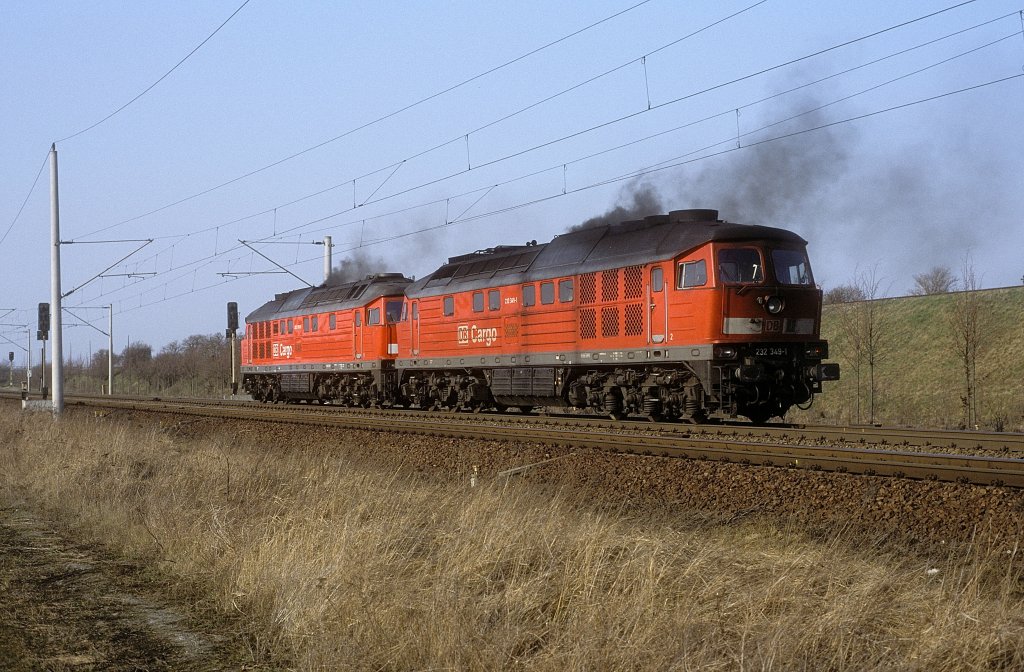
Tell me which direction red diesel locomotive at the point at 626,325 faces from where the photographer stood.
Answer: facing the viewer and to the right of the viewer

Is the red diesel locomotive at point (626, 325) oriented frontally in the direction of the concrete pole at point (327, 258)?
no

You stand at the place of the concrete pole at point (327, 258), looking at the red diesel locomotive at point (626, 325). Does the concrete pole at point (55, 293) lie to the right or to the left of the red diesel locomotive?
right

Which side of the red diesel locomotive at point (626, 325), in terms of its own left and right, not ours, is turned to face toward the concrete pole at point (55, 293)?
back

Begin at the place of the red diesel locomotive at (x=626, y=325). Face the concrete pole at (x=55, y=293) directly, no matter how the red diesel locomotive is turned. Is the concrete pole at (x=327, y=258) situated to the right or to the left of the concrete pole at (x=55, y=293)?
right
